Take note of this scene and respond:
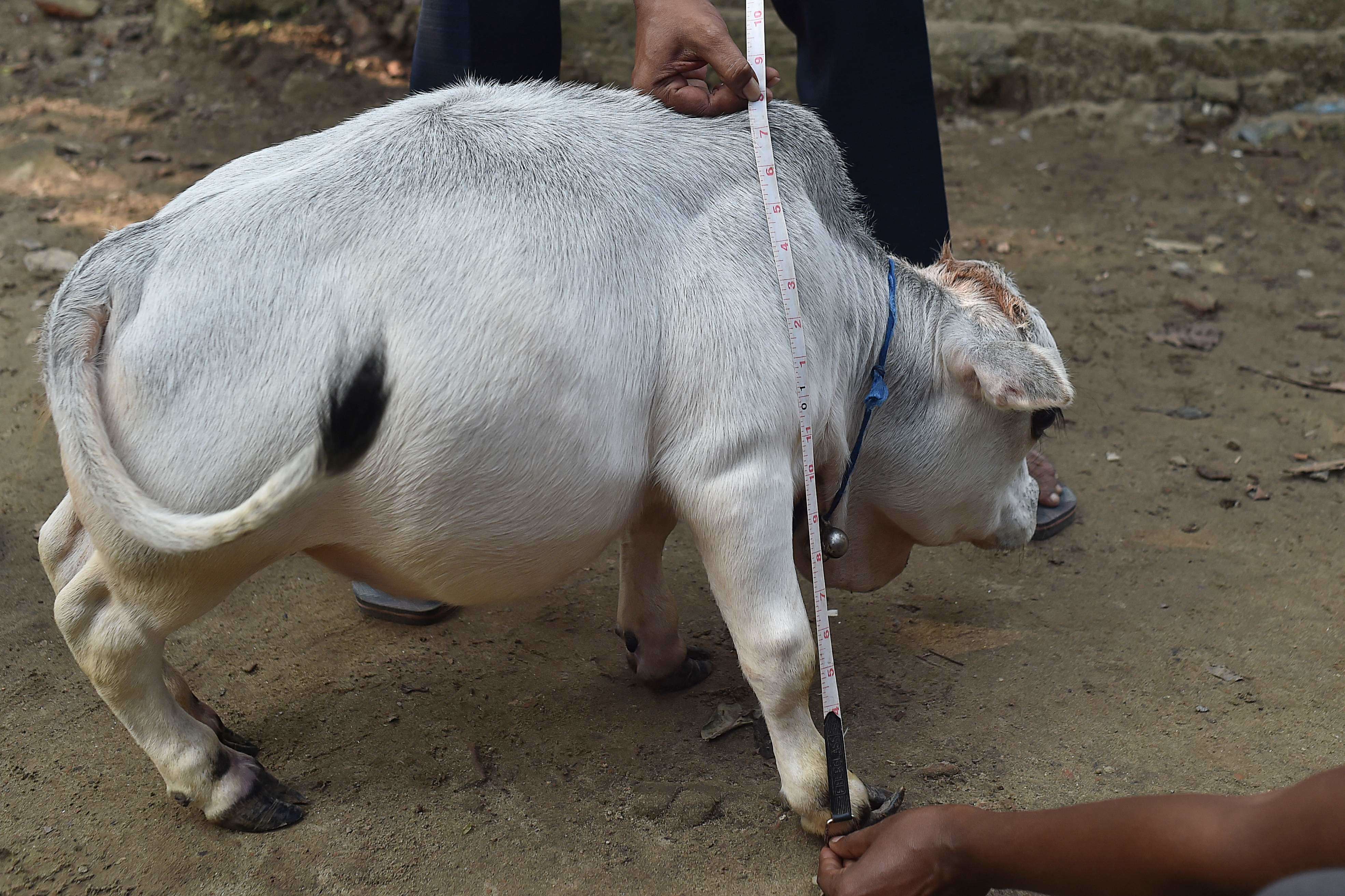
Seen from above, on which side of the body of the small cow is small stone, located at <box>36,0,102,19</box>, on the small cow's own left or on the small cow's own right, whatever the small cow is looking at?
on the small cow's own left

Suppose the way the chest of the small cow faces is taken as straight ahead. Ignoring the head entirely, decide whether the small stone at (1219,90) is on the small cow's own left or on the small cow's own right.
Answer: on the small cow's own left

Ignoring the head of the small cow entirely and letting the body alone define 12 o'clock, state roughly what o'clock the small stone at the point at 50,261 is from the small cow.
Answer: The small stone is roughly at 8 o'clock from the small cow.

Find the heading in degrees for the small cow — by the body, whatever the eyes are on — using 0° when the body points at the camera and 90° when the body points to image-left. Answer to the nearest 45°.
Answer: approximately 270°
